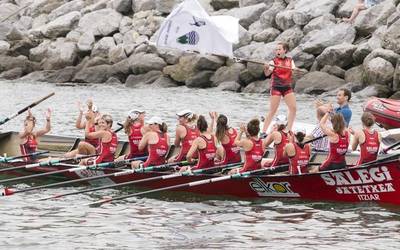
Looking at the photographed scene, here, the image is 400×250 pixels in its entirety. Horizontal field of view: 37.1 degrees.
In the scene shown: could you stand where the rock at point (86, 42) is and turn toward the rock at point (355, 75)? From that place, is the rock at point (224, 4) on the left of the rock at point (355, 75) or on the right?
left

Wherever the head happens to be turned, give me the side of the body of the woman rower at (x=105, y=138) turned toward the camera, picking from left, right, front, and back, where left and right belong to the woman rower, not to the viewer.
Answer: left

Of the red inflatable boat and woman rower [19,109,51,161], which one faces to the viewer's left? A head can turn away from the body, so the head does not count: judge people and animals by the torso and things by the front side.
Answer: the red inflatable boat

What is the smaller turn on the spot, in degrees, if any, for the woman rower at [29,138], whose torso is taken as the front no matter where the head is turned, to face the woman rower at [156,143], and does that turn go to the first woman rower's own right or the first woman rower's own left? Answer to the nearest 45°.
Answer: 0° — they already face them
